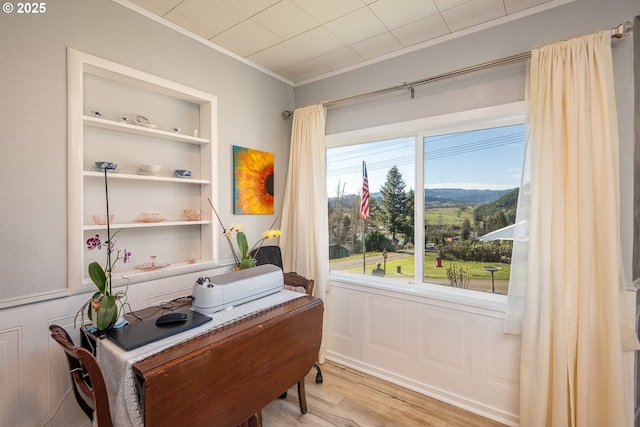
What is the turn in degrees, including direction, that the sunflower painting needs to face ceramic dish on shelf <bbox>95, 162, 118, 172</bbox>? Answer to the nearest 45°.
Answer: approximately 90° to its right

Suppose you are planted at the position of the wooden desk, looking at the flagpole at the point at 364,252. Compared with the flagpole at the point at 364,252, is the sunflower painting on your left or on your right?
left

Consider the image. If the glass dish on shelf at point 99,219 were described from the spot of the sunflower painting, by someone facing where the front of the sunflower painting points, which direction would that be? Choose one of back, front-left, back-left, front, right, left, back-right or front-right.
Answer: right

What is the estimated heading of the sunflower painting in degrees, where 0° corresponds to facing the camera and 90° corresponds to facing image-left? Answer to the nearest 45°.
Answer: approximately 315°

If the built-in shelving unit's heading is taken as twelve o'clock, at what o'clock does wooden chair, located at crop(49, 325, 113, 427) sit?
The wooden chair is roughly at 2 o'clock from the built-in shelving unit.

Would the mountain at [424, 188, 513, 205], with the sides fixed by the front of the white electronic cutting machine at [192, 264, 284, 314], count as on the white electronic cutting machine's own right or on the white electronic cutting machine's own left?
on the white electronic cutting machine's own left

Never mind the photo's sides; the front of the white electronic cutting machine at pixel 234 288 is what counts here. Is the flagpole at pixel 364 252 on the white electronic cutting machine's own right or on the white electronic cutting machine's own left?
on the white electronic cutting machine's own left
